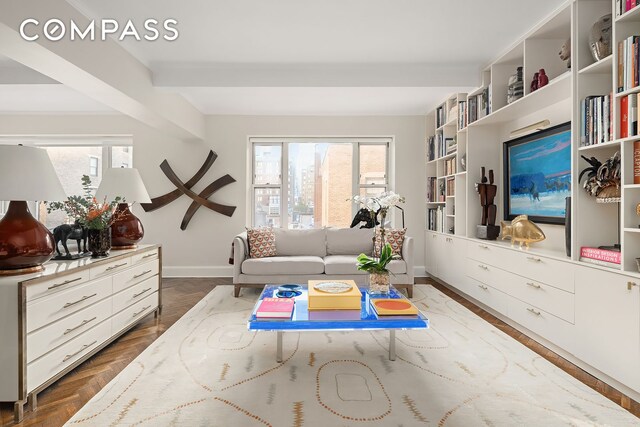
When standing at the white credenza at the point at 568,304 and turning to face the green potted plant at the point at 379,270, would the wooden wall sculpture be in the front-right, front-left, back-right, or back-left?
front-right

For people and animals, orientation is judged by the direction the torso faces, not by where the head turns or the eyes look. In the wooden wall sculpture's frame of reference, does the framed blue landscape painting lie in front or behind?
in front

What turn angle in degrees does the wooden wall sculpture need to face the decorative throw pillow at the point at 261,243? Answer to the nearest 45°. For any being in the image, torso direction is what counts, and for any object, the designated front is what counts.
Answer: approximately 45° to its left

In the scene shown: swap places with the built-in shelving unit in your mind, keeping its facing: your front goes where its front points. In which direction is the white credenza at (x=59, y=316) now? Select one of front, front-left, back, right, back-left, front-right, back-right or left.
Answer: front

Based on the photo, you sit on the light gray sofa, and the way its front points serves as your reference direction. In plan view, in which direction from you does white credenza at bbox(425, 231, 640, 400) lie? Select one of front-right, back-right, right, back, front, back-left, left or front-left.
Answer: front-left

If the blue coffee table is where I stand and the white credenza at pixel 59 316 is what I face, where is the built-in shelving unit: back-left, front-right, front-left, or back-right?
back-right

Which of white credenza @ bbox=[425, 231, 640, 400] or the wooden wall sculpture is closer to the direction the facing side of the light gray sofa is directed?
the white credenza

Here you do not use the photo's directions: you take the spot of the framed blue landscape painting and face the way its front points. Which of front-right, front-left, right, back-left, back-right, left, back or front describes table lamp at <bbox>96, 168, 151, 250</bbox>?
front

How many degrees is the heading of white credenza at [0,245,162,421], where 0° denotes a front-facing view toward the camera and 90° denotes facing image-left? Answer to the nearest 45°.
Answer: approximately 315°

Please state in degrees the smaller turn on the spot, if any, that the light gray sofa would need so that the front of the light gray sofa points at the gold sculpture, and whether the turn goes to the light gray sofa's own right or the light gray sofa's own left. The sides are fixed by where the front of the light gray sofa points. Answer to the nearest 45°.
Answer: approximately 45° to the light gray sofa's own left

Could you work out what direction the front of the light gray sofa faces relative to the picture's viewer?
facing the viewer

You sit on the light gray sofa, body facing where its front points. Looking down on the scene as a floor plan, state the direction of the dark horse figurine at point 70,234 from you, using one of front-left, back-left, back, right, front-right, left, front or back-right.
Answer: front-right

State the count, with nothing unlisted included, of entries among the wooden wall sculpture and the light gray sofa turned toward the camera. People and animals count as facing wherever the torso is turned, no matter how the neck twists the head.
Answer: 2

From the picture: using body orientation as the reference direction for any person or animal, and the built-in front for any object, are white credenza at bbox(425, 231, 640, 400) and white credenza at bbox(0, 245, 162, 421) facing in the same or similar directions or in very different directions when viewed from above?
very different directions

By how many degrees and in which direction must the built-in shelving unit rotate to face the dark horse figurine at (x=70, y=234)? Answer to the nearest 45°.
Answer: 0° — it already faces it

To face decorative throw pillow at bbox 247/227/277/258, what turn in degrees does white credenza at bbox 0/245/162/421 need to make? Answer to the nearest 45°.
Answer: approximately 90° to its left

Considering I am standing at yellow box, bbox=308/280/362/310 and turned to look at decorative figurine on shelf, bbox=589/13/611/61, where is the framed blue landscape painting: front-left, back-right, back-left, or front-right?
front-left

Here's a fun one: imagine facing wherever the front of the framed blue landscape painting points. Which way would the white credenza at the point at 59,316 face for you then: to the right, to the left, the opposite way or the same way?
the opposite way

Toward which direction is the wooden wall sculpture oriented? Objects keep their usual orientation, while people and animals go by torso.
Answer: toward the camera
